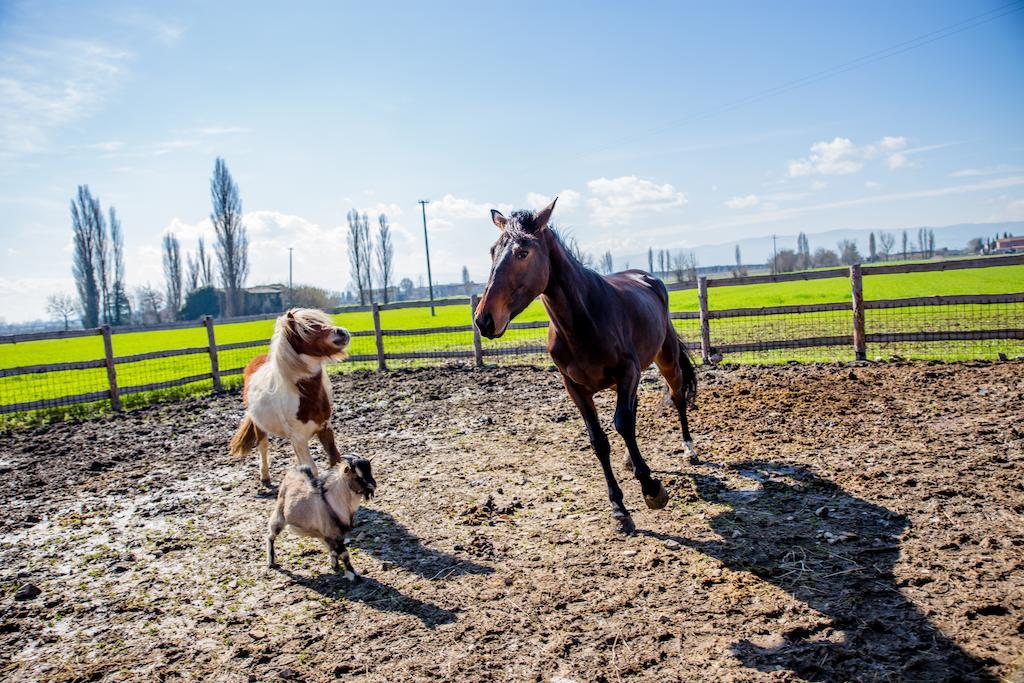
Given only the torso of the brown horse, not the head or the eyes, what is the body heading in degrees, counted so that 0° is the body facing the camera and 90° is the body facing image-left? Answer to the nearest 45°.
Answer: approximately 45°

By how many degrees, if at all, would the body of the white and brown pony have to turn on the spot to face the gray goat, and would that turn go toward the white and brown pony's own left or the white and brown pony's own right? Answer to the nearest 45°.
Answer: approximately 45° to the white and brown pony's own right

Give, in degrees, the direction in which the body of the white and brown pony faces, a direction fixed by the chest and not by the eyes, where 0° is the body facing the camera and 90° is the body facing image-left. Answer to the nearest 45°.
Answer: approximately 315°

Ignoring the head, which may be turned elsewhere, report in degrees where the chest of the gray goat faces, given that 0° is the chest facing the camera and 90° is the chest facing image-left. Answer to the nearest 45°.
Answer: approximately 315°

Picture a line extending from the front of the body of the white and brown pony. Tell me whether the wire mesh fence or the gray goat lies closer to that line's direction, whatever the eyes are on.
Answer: the gray goat

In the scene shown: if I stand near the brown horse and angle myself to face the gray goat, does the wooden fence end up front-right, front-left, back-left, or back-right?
back-right

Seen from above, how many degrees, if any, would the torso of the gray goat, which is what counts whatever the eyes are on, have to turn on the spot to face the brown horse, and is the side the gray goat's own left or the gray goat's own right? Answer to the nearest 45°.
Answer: approximately 45° to the gray goat's own left

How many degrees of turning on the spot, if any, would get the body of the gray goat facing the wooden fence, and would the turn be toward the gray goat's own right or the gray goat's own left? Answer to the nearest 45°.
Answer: approximately 90° to the gray goat's own left
